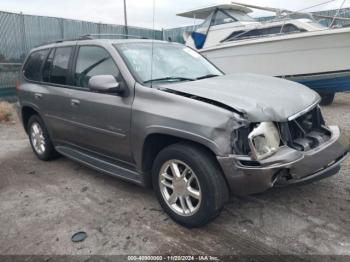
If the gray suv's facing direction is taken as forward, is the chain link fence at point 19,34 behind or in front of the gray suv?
behind

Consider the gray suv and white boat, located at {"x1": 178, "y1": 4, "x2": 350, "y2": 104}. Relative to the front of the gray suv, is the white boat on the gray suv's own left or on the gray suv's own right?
on the gray suv's own left

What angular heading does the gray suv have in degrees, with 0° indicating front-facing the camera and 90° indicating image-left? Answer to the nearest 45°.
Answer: approximately 315°

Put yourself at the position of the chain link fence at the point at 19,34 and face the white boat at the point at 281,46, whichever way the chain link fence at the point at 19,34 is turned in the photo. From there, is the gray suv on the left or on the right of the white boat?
right
